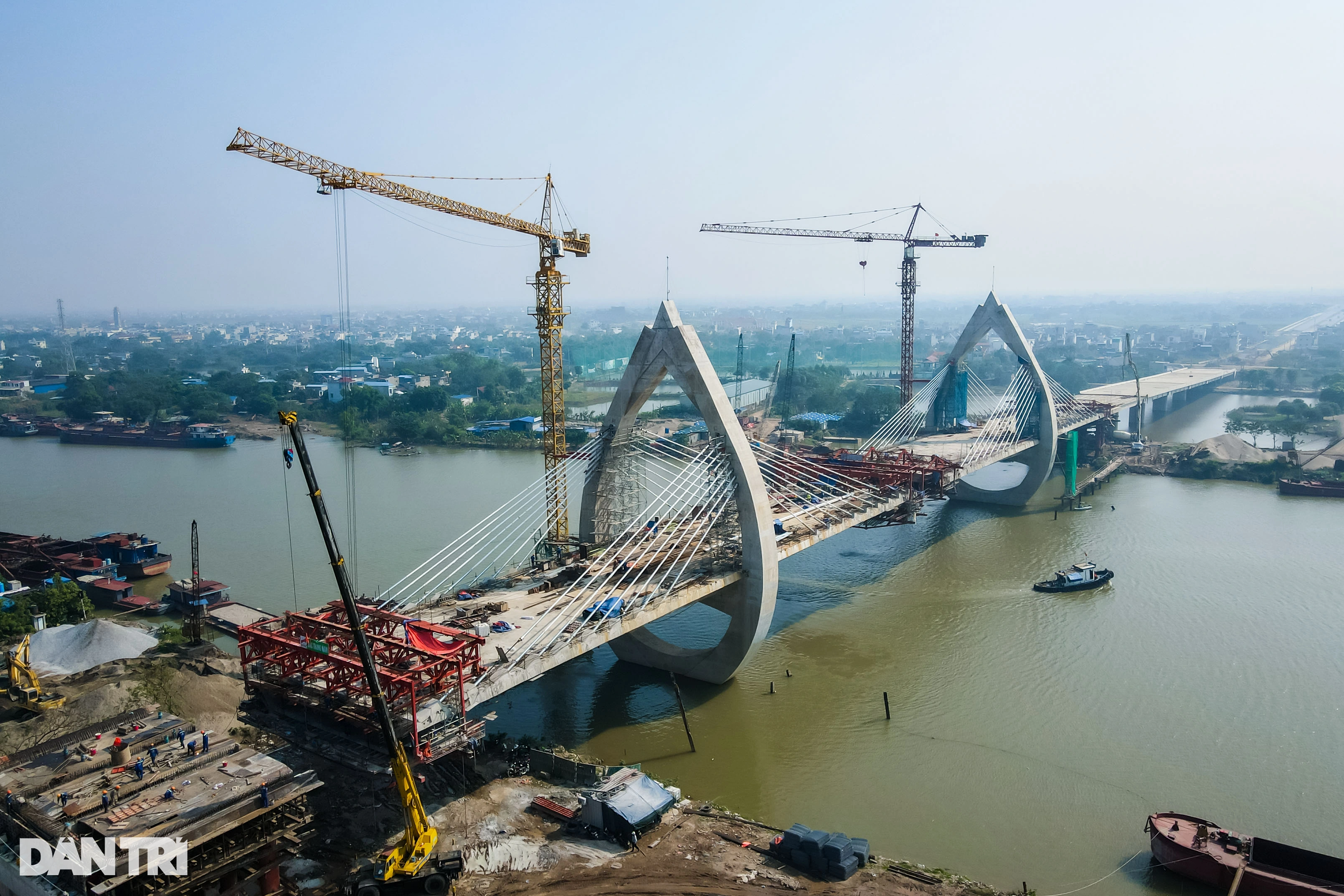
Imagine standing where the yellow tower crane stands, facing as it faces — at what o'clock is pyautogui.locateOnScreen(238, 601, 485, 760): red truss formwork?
The red truss formwork is roughly at 11 o'clock from the yellow tower crane.

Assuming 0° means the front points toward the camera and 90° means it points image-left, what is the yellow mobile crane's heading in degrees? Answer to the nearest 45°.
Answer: approximately 90°

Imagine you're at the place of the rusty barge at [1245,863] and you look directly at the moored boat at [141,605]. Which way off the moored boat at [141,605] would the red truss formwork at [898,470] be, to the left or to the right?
right

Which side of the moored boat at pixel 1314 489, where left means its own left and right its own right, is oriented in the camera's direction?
left
